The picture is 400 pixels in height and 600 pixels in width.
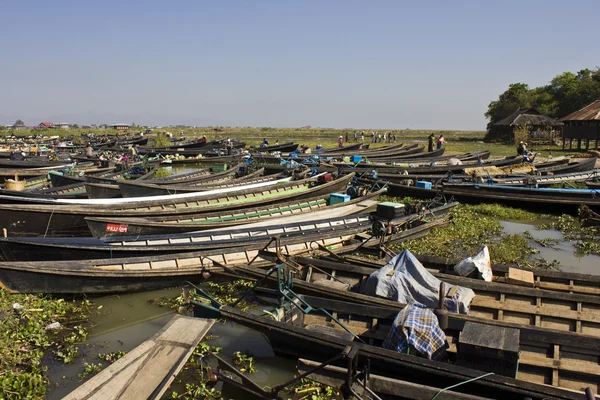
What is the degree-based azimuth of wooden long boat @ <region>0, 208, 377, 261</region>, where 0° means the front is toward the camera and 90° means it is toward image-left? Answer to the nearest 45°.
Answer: approximately 90°

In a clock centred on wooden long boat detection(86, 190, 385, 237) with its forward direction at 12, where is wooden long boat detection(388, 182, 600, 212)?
wooden long boat detection(388, 182, 600, 212) is roughly at 7 o'clock from wooden long boat detection(86, 190, 385, 237).

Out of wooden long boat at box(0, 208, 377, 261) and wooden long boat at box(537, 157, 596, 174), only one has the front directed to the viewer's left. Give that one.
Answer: wooden long boat at box(0, 208, 377, 261)

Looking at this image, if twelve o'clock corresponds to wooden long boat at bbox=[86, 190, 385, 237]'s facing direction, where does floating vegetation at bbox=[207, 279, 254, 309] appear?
The floating vegetation is roughly at 10 o'clock from the wooden long boat.

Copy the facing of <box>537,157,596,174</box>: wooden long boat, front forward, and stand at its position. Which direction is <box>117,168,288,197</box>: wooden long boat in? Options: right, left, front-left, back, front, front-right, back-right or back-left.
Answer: back-right

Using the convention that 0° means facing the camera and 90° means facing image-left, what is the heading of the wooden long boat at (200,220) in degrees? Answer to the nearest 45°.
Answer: approximately 45°

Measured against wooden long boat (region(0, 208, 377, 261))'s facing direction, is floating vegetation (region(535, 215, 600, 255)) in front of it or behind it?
behind

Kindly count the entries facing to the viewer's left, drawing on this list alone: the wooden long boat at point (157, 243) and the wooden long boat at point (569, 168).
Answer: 1

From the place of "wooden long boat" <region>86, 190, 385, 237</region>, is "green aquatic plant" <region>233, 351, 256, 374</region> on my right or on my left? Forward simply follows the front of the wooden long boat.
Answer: on my left

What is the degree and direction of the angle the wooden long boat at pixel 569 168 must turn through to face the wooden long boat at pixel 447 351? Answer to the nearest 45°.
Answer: approximately 90° to its right

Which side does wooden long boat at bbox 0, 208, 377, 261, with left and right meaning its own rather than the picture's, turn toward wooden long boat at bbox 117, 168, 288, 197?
right

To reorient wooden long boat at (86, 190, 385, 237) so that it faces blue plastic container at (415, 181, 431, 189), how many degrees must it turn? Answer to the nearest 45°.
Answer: approximately 180°

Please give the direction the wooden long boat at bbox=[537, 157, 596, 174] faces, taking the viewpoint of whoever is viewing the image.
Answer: facing to the right of the viewer

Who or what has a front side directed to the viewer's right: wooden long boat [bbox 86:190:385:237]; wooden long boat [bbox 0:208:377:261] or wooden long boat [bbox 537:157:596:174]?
wooden long boat [bbox 537:157:596:174]
